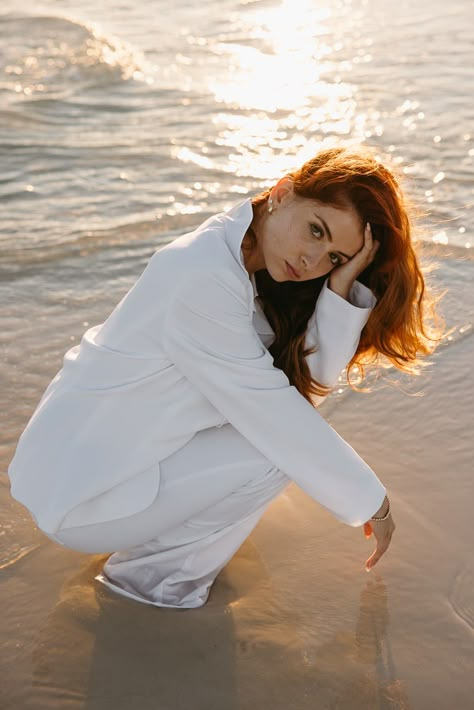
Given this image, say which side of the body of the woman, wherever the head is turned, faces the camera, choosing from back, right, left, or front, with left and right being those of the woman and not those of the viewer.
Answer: right
